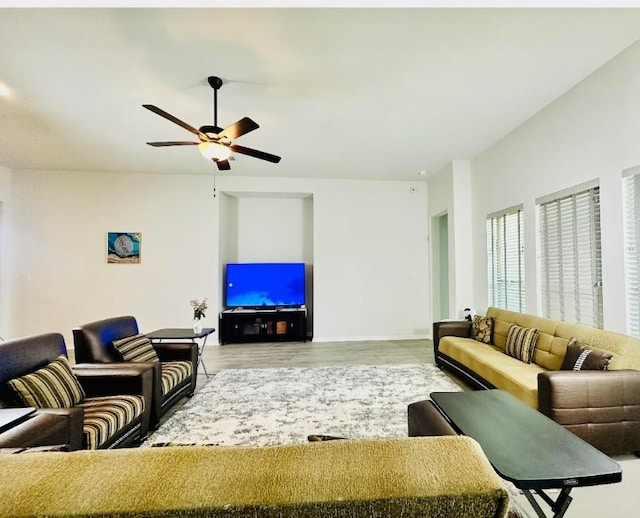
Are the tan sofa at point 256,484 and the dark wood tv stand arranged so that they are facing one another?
yes

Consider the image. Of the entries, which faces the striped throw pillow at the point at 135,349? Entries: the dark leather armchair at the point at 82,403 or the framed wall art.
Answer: the framed wall art

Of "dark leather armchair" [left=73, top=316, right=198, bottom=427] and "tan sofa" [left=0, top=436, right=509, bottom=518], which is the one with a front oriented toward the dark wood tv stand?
the tan sofa

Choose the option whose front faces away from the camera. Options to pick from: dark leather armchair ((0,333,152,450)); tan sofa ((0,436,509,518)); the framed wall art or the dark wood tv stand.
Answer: the tan sofa

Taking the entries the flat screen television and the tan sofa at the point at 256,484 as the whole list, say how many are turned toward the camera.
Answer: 1

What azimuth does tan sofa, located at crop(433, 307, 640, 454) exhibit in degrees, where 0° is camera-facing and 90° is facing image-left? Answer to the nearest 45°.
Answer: approximately 45°

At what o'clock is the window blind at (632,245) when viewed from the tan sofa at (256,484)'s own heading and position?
The window blind is roughly at 2 o'clock from the tan sofa.

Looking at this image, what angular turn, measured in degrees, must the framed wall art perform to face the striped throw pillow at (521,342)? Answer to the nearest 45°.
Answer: approximately 45° to its left

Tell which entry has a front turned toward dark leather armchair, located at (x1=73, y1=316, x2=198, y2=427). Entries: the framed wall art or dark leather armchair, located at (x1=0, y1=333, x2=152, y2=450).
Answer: the framed wall art

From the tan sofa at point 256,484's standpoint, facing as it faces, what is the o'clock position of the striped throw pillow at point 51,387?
The striped throw pillow is roughly at 11 o'clock from the tan sofa.

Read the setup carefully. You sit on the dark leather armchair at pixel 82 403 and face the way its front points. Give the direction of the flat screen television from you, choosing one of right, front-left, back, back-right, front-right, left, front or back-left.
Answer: left

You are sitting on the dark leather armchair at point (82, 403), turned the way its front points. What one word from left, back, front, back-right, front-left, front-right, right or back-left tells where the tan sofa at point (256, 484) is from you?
front-right

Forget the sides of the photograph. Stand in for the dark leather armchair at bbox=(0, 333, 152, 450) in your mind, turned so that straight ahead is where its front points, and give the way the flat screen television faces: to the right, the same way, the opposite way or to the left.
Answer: to the right

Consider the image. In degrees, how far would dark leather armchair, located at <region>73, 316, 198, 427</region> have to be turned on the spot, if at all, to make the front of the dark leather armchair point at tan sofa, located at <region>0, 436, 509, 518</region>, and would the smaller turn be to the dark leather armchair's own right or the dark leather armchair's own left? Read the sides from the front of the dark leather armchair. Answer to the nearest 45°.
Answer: approximately 45° to the dark leather armchair's own right
